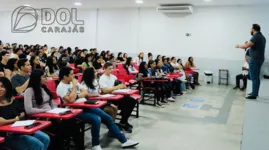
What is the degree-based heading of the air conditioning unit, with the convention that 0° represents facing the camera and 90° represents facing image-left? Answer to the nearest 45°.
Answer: approximately 0°

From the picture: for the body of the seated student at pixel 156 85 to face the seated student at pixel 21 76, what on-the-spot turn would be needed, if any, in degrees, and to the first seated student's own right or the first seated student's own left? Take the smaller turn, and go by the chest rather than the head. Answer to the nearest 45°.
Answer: approximately 135° to the first seated student's own right

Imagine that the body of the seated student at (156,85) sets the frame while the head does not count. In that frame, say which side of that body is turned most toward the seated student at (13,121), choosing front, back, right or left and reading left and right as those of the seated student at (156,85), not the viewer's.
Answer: right

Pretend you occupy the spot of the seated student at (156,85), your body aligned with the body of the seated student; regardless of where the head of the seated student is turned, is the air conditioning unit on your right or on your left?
on your left

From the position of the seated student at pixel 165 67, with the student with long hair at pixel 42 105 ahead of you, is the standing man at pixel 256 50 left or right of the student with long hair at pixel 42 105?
left

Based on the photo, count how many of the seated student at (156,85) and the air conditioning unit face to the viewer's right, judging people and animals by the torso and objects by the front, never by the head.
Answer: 1

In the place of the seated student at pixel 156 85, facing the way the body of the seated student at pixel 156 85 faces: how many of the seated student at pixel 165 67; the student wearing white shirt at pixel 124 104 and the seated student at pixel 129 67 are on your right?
1

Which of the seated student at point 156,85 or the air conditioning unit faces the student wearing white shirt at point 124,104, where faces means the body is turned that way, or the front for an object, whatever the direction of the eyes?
the air conditioning unit

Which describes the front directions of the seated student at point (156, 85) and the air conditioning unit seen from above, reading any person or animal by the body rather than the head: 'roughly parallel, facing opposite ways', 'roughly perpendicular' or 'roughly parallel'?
roughly perpendicular

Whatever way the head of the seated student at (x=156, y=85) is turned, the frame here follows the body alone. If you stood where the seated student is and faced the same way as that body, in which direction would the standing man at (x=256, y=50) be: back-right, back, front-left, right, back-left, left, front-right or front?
front-right

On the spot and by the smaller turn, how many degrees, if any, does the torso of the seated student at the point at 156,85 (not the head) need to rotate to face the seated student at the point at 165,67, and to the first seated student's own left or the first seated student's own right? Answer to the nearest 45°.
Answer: approximately 90° to the first seated student's own left

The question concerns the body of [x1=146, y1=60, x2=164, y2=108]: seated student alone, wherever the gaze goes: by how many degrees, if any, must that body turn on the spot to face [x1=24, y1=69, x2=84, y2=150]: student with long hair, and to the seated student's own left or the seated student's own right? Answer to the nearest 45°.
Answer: approximately 90° to the seated student's own right

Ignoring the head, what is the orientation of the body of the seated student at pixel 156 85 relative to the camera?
to the viewer's right
